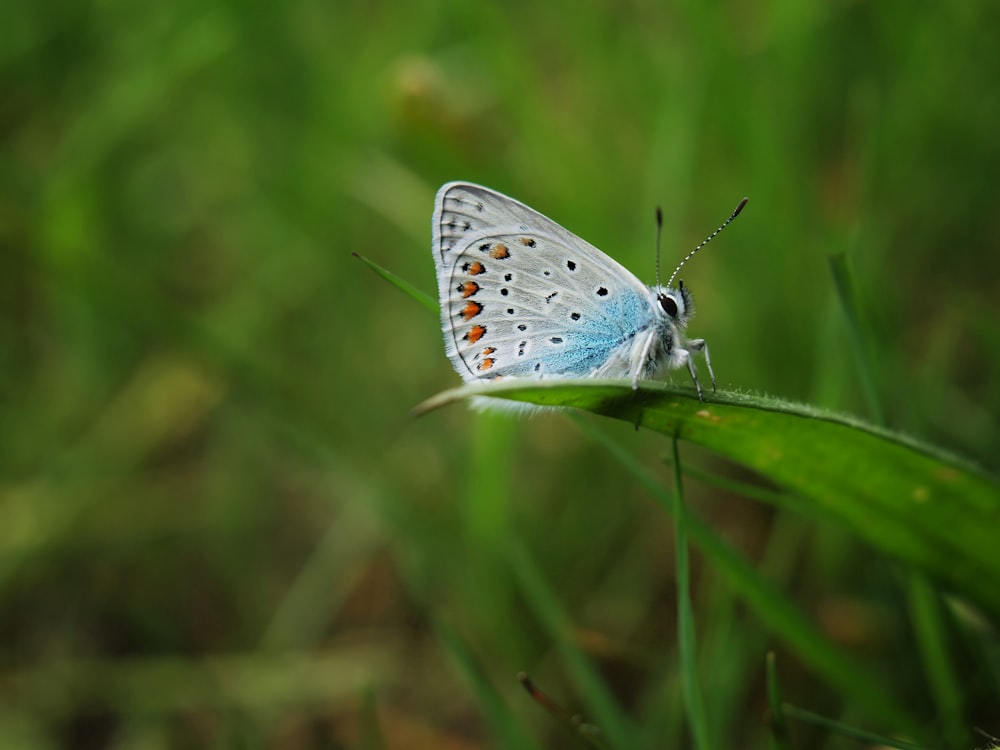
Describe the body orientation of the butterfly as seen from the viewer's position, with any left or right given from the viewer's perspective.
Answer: facing to the right of the viewer

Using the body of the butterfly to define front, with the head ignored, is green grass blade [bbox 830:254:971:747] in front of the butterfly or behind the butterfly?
in front

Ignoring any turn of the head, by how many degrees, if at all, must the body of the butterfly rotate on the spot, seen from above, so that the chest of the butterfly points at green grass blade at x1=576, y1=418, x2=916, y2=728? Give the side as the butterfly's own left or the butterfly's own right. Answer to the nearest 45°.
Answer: approximately 45° to the butterfly's own right
